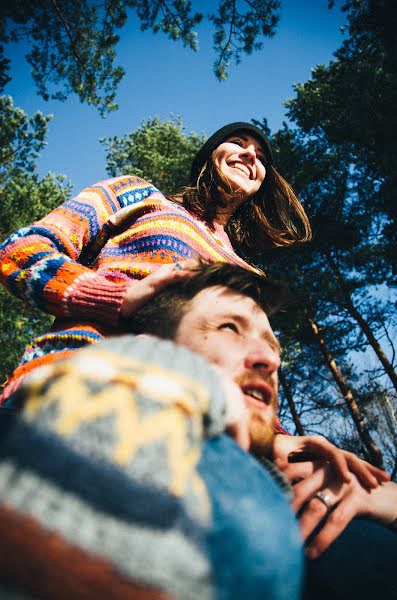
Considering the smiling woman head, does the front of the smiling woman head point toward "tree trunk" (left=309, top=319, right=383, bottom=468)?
no

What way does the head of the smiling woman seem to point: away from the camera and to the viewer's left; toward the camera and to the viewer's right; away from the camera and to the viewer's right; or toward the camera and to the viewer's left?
toward the camera and to the viewer's right

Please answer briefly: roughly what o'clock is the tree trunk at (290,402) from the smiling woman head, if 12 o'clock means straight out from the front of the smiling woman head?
The tree trunk is roughly at 8 o'clock from the smiling woman head.

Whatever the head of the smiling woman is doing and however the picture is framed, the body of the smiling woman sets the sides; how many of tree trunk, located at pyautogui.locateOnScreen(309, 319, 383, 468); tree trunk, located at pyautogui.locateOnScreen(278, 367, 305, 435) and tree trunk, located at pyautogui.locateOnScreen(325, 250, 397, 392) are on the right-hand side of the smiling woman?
0

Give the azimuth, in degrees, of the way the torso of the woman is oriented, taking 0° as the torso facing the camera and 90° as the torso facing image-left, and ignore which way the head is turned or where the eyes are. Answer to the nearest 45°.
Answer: approximately 315°

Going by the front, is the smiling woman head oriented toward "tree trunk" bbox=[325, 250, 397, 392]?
no

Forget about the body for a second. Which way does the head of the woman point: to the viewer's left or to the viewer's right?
to the viewer's right

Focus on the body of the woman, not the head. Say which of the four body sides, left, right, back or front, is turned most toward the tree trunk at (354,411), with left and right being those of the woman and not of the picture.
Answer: left

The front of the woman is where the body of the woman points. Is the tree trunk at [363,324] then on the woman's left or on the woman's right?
on the woman's left

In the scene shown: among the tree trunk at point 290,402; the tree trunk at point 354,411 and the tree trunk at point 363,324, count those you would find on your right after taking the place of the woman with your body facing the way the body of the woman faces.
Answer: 0
